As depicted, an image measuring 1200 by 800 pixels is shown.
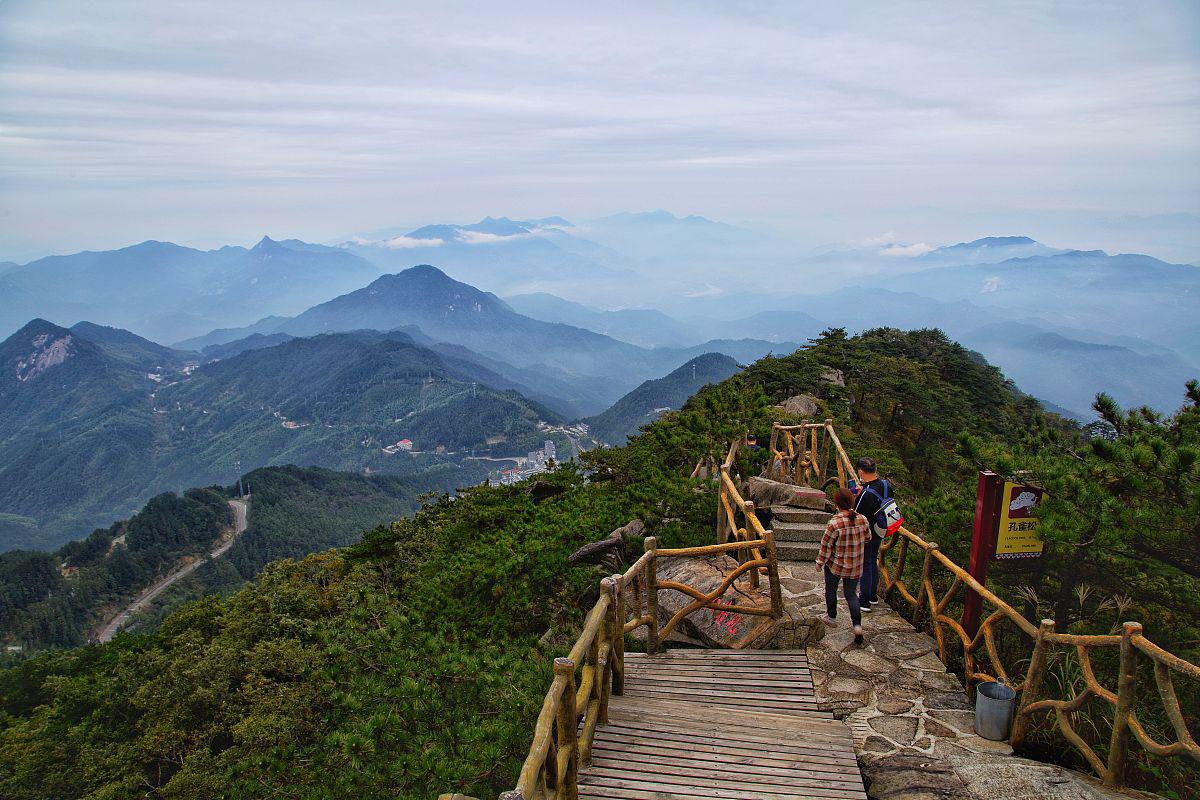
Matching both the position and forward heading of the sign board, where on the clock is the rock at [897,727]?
The rock is roughly at 1 o'clock from the sign board.

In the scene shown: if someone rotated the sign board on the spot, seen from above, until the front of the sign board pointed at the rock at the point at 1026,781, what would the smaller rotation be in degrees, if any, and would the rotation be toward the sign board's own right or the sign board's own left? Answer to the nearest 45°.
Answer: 0° — it already faces it

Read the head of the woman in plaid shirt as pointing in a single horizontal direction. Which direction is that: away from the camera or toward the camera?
away from the camera

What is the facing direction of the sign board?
toward the camera

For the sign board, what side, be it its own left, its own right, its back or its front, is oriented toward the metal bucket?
front

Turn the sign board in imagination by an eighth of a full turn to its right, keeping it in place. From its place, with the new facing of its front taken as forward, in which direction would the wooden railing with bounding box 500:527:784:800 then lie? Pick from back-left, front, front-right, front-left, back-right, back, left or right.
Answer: front

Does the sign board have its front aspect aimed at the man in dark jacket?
no
